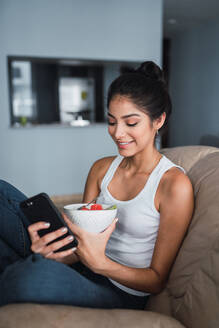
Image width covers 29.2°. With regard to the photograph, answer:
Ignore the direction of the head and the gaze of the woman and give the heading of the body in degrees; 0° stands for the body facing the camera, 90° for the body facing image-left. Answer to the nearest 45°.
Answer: approximately 45°
